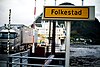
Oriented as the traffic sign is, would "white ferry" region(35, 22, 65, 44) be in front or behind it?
behind

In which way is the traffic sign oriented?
toward the camera
